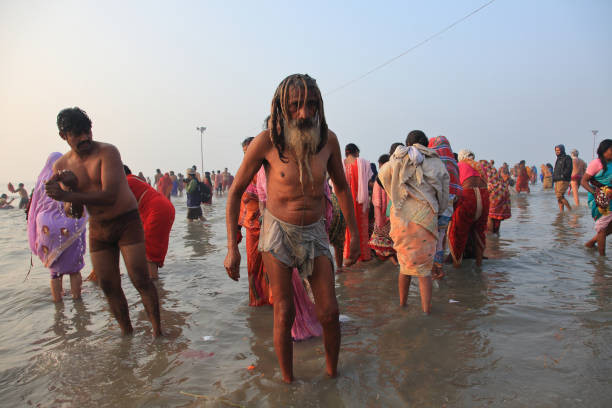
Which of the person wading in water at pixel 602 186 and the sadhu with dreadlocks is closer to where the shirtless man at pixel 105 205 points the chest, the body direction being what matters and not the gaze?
the sadhu with dreadlocks

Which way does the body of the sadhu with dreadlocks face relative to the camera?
toward the camera

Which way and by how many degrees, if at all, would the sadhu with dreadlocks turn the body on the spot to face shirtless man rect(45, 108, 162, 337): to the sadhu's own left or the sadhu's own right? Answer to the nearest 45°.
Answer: approximately 135° to the sadhu's own right

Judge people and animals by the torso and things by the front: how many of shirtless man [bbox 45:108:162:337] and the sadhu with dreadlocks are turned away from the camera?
0

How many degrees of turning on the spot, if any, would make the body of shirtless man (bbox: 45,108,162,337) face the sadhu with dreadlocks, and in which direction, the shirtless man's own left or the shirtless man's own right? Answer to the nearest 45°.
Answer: approximately 90° to the shirtless man's own left

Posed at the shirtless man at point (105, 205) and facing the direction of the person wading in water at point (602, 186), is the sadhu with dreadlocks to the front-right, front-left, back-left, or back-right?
front-right

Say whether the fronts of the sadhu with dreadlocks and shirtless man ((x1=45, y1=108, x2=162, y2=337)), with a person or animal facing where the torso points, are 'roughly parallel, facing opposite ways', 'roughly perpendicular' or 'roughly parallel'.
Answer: roughly parallel

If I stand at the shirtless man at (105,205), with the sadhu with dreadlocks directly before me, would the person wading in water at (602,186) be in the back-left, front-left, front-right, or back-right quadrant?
front-left

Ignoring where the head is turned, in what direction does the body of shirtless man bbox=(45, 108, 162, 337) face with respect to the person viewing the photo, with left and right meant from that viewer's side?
facing the viewer and to the left of the viewer

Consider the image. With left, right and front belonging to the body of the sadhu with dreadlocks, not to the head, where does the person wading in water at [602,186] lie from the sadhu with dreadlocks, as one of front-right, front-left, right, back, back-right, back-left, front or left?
back-left

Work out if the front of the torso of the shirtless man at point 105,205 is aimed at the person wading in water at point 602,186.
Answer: no
